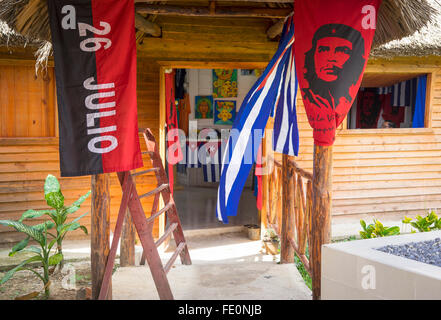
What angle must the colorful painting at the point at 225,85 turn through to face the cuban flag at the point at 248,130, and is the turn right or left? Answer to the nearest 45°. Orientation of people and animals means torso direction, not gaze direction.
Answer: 0° — it already faces it

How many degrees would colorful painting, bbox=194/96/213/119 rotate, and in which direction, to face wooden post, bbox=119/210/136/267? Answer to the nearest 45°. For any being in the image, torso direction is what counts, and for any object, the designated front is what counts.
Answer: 0° — it already faces it

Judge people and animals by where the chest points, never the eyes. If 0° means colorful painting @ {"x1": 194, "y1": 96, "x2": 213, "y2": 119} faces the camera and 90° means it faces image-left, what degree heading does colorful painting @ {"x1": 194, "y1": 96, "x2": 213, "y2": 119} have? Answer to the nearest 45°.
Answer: approximately 0°

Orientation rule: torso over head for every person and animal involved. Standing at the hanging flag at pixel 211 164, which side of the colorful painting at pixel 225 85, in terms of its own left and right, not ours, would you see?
front

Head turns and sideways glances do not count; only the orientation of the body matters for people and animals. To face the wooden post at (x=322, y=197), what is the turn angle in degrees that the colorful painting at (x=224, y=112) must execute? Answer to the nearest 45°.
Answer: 0° — it already faces it
